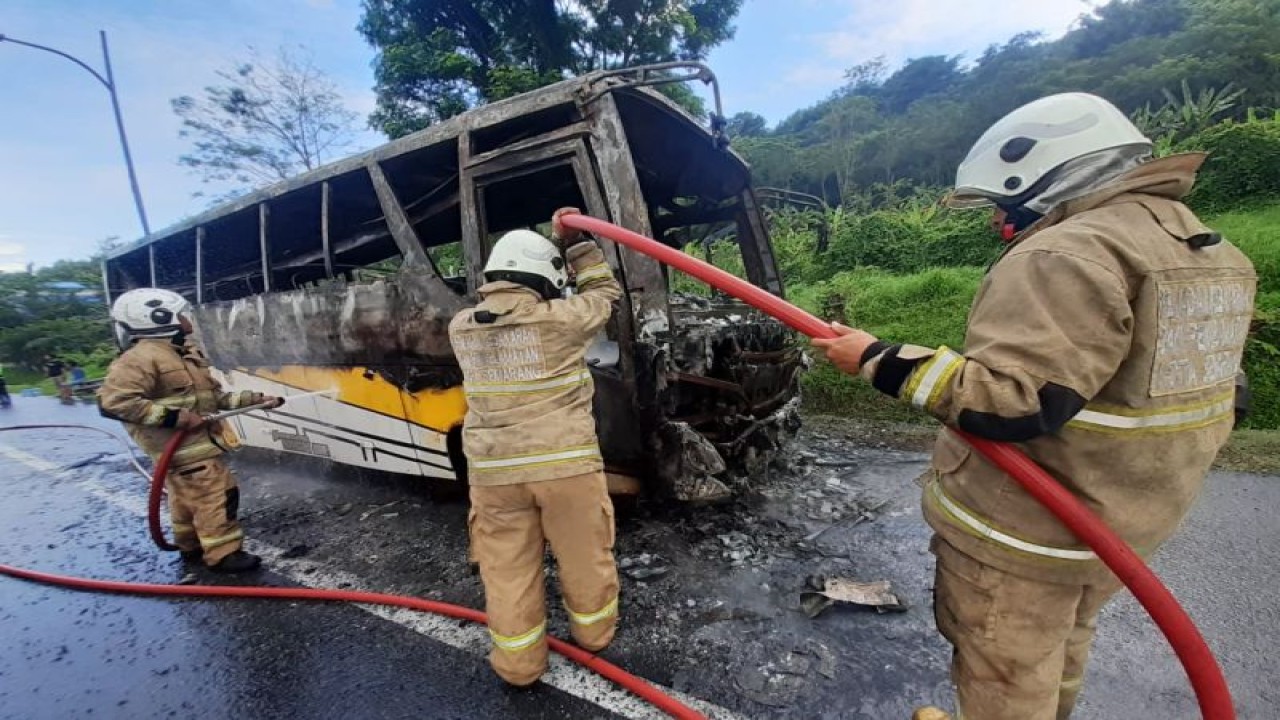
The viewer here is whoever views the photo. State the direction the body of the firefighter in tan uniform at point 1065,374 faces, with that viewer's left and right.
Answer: facing away from the viewer and to the left of the viewer

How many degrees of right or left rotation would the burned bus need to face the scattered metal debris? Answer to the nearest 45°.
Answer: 0° — it already faces it

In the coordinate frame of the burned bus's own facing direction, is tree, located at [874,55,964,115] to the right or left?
on its left

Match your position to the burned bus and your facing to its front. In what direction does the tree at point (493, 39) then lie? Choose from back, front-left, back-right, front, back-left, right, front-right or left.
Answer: back-left

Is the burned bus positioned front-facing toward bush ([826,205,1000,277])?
no

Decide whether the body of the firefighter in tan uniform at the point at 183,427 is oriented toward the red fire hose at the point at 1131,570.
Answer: no

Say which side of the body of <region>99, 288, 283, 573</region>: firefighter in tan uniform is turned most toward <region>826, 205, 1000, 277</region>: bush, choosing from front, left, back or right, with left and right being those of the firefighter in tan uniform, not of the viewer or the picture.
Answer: front

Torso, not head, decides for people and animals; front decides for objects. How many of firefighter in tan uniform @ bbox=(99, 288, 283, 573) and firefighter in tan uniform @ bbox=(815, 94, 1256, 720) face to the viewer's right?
1

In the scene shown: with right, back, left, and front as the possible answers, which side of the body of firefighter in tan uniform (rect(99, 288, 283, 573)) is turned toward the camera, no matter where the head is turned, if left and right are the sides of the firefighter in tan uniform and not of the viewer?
right

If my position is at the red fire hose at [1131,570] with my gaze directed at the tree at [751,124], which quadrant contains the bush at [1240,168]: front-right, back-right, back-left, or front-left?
front-right

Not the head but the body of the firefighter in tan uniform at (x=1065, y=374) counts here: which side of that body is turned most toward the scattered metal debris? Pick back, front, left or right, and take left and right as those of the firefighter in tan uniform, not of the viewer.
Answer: front
